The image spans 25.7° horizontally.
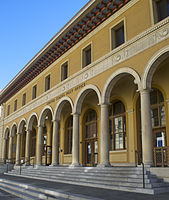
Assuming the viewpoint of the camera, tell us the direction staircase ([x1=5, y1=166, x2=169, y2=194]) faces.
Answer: facing the viewer and to the left of the viewer

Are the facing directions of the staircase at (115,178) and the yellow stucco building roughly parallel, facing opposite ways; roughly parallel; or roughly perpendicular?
roughly parallel

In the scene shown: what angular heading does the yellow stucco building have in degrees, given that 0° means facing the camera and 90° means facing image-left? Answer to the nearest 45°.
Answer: approximately 45°
